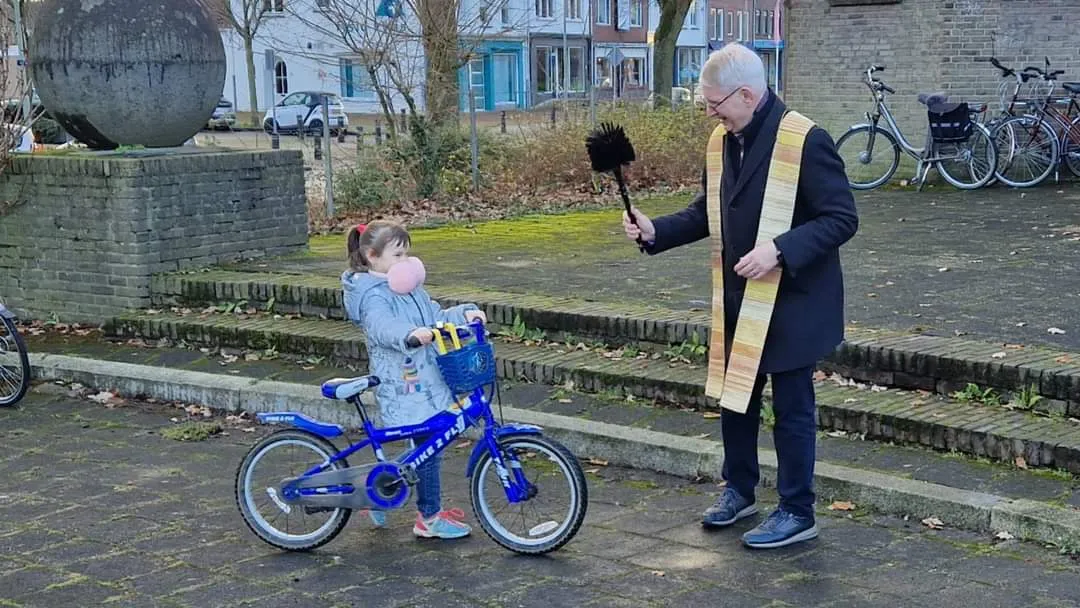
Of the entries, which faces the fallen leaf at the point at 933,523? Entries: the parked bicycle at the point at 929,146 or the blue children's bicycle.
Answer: the blue children's bicycle

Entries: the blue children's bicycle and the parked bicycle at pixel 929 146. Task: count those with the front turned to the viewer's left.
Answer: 1

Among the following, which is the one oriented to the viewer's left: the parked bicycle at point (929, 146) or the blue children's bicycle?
the parked bicycle

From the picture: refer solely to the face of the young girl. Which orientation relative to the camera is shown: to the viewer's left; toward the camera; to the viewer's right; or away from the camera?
to the viewer's right

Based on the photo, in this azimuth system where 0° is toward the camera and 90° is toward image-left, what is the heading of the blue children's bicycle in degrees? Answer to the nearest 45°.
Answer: approximately 270°

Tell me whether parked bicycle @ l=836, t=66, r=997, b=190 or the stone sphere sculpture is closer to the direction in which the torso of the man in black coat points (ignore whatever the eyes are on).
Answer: the stone sphere sculpture

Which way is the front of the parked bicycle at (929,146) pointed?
to the viewer's left

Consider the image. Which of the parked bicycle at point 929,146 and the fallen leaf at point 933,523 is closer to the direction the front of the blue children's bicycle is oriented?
the fallen leaf

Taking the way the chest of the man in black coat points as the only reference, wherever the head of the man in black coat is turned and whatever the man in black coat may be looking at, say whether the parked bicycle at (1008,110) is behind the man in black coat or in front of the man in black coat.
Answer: behind

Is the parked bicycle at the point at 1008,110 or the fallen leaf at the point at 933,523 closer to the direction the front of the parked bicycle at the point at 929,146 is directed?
the fallen leaf

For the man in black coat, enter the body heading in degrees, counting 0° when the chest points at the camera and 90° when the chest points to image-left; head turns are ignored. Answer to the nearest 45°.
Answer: approximately 45°

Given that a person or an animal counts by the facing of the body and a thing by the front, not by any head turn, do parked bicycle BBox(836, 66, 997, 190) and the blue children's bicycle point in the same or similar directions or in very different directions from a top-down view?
very different directions
